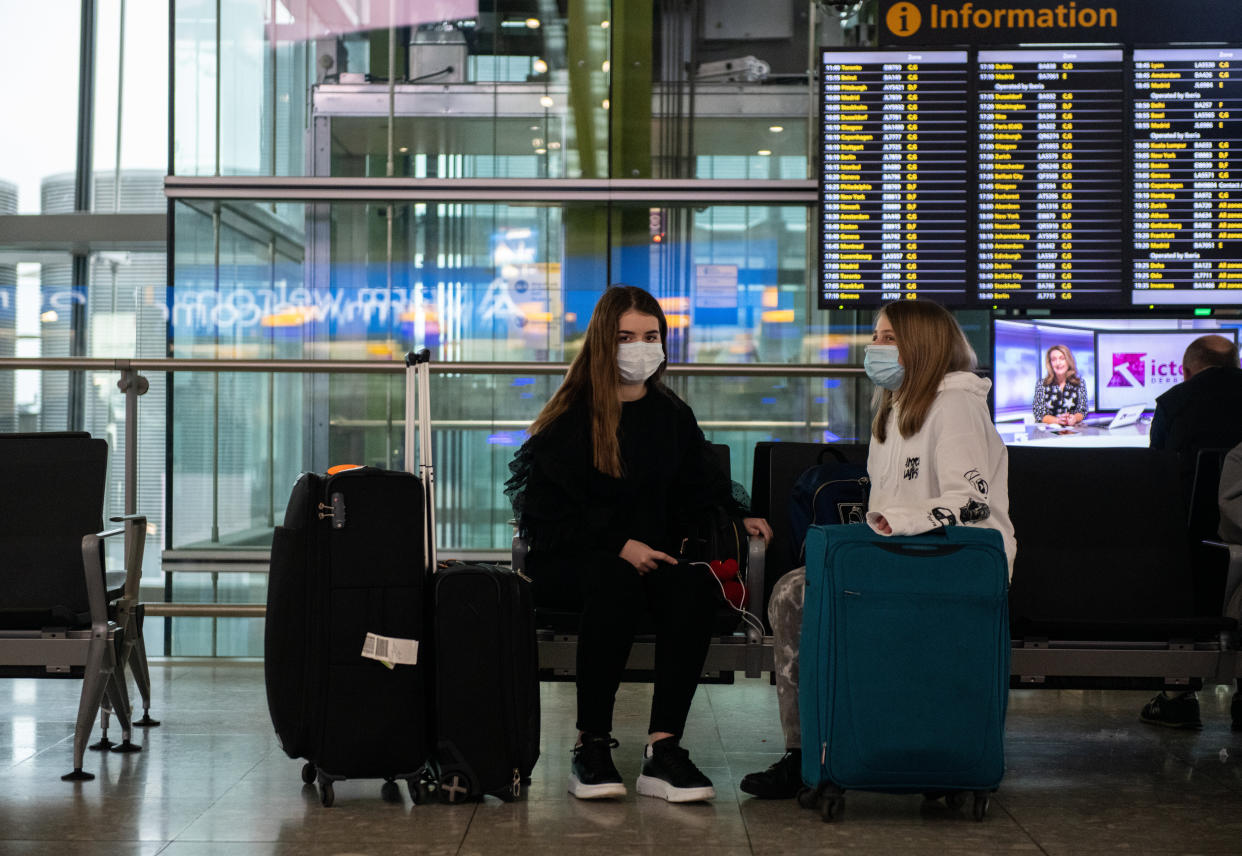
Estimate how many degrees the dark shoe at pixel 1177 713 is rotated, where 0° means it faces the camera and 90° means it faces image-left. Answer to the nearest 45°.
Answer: approximately 90°

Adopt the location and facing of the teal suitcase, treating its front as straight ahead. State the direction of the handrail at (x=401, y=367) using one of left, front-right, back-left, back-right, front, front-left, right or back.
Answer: back-right

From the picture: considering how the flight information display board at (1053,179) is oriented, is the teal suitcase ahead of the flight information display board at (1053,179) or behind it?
ahead

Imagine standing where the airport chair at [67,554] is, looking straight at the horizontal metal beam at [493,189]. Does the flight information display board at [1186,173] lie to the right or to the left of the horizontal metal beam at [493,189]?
right

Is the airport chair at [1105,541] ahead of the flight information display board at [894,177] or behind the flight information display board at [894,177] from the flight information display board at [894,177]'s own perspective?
ahead

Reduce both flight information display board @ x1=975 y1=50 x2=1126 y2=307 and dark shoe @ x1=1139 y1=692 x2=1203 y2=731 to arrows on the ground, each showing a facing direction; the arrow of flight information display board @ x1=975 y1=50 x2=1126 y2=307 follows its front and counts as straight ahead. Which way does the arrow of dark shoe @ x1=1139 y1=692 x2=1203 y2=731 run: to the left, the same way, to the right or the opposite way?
to the right

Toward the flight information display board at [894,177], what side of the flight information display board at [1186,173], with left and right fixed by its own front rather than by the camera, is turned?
right

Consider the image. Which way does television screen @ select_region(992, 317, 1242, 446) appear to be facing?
toward the camera

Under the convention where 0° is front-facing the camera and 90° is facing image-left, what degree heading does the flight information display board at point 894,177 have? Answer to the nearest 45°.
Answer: approximately 0°

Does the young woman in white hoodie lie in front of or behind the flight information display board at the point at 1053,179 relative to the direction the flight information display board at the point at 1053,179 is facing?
in front

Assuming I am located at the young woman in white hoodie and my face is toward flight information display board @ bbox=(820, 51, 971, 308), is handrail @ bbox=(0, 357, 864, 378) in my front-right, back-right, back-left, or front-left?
front-left

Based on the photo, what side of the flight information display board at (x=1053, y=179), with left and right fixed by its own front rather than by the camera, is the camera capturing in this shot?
front

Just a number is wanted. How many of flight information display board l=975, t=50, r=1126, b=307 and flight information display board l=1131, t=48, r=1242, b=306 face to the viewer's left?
0
